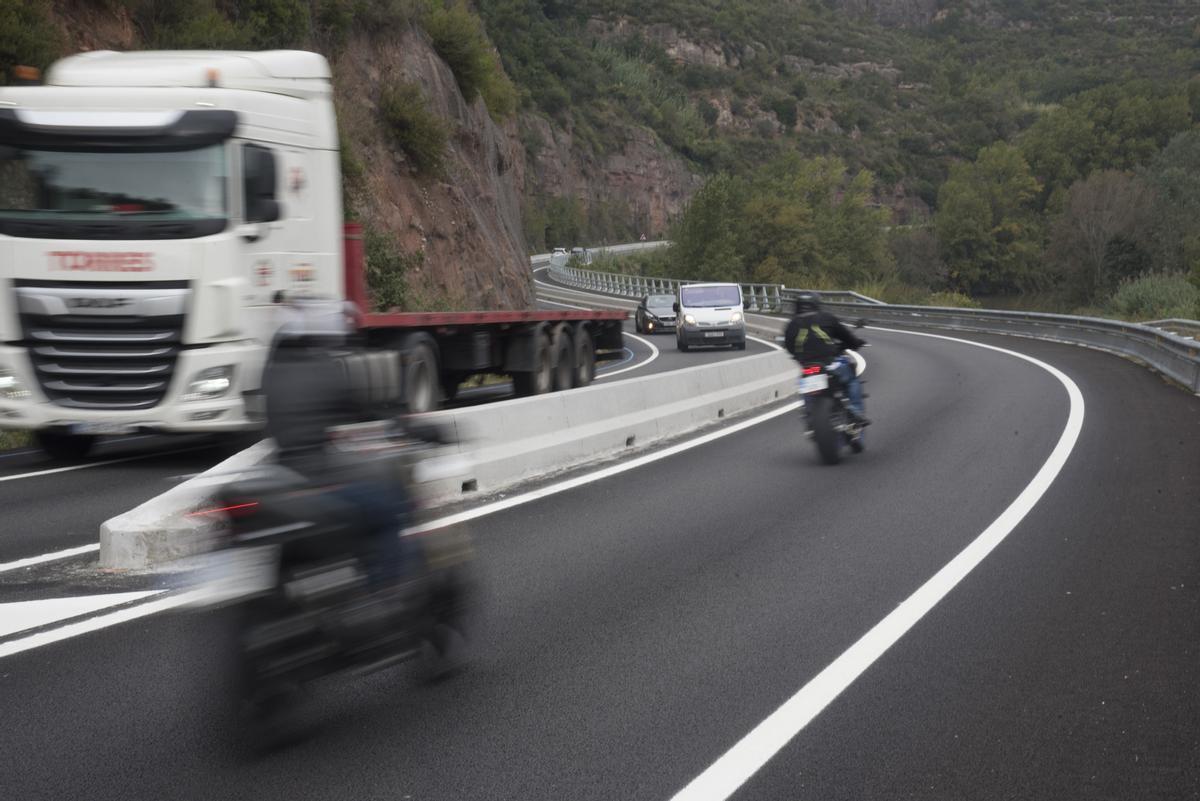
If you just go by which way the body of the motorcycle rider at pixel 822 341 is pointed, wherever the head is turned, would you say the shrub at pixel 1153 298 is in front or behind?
in front

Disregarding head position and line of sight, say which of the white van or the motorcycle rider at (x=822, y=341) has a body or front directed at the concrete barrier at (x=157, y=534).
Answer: the white van

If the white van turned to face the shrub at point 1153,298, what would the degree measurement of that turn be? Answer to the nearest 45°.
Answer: approximately 135° to its left

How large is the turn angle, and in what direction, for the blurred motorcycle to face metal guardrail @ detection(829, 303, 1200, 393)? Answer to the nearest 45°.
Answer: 0° — it already faces it

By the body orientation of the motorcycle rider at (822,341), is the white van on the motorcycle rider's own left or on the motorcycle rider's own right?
on the motorcycle rider's own left

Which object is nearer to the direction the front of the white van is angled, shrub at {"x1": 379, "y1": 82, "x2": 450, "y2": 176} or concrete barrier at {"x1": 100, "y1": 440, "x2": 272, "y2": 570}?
the concrete barrier

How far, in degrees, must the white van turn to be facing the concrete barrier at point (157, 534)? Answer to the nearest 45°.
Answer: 0° — it already faces it

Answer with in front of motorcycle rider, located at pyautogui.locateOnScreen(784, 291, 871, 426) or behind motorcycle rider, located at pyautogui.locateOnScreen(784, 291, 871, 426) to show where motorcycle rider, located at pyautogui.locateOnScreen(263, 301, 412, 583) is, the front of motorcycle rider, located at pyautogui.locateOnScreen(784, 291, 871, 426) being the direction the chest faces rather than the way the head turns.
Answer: behind

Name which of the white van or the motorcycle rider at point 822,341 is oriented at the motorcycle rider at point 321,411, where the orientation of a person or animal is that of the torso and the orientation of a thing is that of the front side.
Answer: the white van

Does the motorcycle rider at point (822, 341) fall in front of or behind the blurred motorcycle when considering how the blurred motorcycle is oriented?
in front

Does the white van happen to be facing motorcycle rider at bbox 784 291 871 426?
yes

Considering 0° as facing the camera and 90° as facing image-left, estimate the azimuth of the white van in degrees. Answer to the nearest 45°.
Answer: approximately 0°

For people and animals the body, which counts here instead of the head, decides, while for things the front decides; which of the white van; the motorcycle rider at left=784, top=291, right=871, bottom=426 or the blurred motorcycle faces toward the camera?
the white van

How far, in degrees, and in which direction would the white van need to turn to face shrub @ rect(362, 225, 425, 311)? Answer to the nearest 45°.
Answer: approximately 45° to its right

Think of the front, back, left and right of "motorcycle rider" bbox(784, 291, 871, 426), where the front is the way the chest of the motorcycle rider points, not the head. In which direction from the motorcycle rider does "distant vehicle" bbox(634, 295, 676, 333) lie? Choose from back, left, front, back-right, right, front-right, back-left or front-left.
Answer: front-left

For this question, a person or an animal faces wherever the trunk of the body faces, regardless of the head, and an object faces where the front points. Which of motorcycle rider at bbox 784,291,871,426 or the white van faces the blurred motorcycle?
the white van

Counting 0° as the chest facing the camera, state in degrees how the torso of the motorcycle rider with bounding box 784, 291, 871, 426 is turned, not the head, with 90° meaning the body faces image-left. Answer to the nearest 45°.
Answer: approximately 225°
